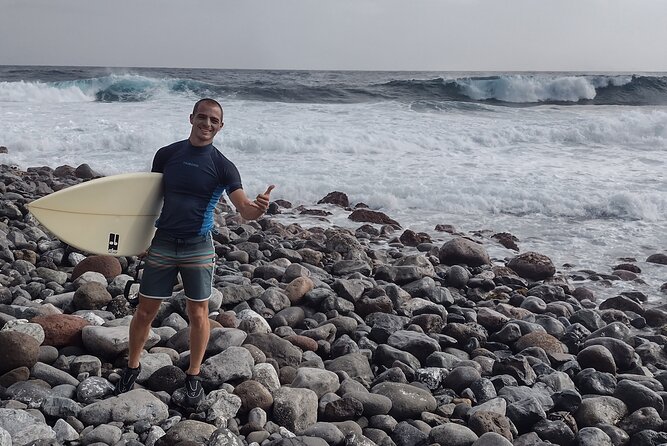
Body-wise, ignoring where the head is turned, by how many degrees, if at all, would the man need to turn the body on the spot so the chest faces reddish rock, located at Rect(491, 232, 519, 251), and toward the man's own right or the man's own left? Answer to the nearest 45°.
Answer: approximately 135° to the man's own left

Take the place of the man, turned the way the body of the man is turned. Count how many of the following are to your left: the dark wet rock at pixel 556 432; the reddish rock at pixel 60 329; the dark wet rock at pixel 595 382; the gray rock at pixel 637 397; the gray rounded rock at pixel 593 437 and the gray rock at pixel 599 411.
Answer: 5

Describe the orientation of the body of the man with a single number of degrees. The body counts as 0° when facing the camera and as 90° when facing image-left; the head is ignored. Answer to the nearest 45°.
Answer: approximately 0°

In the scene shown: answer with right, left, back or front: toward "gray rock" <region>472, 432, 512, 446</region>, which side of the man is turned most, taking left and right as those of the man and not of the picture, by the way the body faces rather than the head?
left

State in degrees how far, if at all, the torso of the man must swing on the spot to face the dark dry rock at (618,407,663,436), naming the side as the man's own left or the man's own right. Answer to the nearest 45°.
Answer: approximately 90° to the man's own left

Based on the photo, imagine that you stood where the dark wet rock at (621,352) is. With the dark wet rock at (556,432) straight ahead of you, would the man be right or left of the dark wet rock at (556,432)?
right
